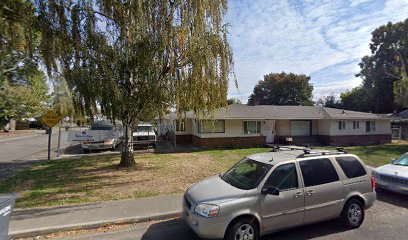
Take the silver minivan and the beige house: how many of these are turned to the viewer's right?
0

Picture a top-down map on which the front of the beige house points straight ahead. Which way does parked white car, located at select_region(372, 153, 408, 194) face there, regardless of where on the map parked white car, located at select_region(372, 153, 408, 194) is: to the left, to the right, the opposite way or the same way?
to the right

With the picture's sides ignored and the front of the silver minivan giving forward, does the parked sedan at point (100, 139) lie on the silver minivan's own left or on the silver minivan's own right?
on the silver minivan's own right

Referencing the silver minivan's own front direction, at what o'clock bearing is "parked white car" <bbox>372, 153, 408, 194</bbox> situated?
The parked white car is roughly at 6 o'clock from the silver minivan.

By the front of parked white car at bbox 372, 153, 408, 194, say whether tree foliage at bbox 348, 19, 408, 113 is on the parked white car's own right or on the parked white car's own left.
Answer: on the parked white car's own right

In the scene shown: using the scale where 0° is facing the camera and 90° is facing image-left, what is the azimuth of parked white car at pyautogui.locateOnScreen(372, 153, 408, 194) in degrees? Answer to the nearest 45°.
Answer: approximately 45°

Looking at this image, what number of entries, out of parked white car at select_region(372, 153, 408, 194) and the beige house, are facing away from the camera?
0

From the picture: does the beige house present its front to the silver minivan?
yes

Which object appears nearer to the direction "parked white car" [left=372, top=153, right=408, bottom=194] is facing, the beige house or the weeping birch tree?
the weeping birch tree

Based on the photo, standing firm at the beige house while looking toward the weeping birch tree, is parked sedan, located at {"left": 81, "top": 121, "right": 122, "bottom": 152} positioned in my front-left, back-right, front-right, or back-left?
front-right

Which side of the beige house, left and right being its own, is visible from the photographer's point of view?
front

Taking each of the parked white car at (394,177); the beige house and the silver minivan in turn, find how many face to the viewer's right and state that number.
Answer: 0

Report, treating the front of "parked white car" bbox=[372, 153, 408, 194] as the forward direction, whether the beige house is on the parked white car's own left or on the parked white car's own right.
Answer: on the parked white car's own right
